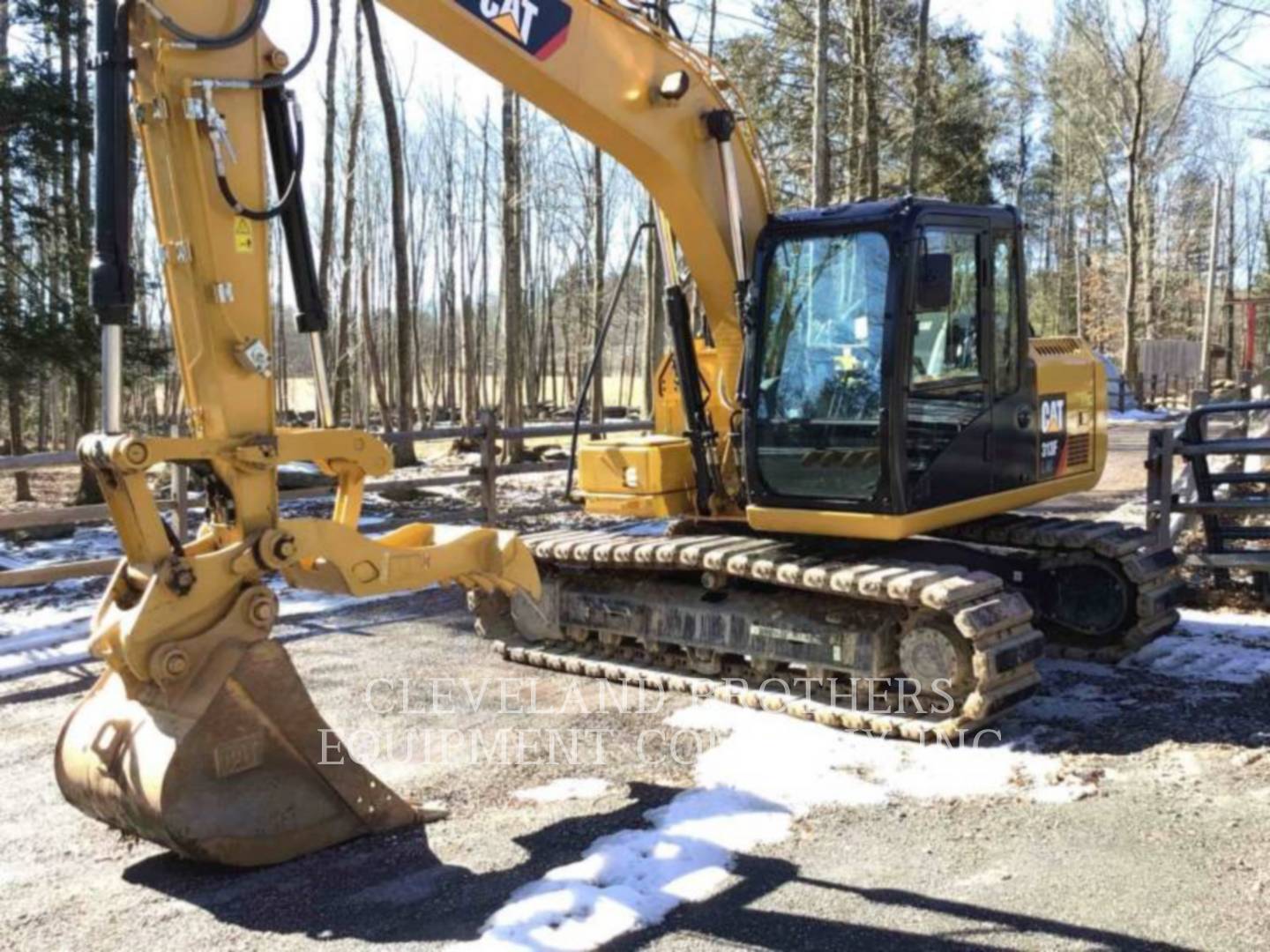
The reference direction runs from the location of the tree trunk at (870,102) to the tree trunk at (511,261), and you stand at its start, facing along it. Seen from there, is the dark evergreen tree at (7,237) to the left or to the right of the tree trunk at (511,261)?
left

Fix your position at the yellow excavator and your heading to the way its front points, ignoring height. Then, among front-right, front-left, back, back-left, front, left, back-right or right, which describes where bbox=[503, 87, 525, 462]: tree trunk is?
back-right

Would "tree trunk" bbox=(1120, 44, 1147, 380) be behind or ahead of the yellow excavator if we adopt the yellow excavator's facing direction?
behind

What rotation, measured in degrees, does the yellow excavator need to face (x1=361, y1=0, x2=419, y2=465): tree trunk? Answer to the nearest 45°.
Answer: approximately 135° to its right

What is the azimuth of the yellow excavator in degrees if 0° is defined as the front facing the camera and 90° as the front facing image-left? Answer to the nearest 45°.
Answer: approximately 45°

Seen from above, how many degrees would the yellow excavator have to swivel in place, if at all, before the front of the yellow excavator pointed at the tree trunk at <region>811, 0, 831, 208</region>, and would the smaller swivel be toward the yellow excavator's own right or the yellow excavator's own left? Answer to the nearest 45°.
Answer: approximately 135° to the yellow excavator's own right

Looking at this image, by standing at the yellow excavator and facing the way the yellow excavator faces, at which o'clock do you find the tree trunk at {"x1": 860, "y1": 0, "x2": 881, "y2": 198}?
The tree trunk is roughly at 5 o'clock from the yellow excavator.

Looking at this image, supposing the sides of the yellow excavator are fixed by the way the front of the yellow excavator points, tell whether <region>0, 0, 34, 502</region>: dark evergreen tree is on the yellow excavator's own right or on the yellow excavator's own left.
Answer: on the yellow excavator's own right

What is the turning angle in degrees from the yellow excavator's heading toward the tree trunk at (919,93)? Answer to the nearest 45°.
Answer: approximately 135° to its right

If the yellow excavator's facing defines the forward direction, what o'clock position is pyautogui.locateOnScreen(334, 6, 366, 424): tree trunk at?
The tree trunk is roughly at 4 o'clock from the yellow excavator.
